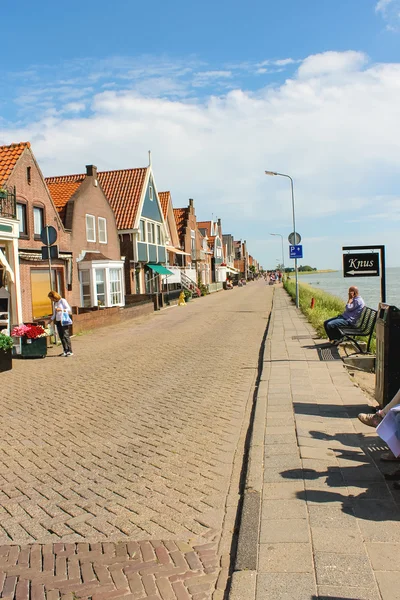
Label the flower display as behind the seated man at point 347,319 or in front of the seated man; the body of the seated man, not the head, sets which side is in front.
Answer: in front

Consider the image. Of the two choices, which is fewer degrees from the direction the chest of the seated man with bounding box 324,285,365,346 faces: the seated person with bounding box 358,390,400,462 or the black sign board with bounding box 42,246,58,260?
the black sign board

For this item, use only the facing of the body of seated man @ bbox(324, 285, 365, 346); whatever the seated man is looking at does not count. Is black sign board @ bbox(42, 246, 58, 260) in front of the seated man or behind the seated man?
in front

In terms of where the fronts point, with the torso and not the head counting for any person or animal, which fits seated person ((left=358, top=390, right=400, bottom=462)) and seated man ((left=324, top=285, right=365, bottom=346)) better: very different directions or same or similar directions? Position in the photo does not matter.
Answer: same or similar directions

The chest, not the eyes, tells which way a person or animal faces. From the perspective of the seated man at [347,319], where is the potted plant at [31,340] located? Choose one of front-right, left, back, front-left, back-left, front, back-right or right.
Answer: front

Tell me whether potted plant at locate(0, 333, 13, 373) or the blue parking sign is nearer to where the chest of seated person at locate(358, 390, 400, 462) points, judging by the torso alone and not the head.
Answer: the potted plant

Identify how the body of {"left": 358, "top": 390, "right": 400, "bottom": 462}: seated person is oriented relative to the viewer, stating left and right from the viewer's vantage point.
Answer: facing to the left of the viewer

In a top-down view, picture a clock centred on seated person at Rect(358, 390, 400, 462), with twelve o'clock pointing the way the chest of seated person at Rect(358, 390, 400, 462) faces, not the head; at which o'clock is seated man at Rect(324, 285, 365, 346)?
seated man at Rect(324, 285, 365, 346) is roughly at 3 o'clock from seated person at Rect(358, 390, 400, 462).

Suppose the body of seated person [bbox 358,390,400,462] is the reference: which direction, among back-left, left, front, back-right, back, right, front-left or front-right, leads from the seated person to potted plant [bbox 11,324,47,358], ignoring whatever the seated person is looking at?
front-right

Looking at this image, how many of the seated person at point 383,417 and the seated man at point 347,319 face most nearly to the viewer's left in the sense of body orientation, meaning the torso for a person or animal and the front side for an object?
2

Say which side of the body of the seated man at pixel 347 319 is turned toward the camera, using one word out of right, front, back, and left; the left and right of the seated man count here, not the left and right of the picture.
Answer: left

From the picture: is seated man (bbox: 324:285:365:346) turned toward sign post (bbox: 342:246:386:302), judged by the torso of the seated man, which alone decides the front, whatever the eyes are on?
no

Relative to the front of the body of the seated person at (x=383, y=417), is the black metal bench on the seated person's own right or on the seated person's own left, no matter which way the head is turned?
on the seated person's own right

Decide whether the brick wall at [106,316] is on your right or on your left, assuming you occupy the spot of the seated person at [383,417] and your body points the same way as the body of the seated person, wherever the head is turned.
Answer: on your right

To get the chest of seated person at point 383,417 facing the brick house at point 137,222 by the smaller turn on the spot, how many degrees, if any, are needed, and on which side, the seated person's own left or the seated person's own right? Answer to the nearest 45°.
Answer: approximately 45° to the seated person's own right

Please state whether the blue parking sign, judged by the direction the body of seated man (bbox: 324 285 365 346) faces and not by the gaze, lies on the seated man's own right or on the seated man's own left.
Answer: on the seated man's own right

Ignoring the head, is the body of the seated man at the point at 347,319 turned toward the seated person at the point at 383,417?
no

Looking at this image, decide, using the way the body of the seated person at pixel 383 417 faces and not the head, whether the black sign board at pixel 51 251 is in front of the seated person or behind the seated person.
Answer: in front
